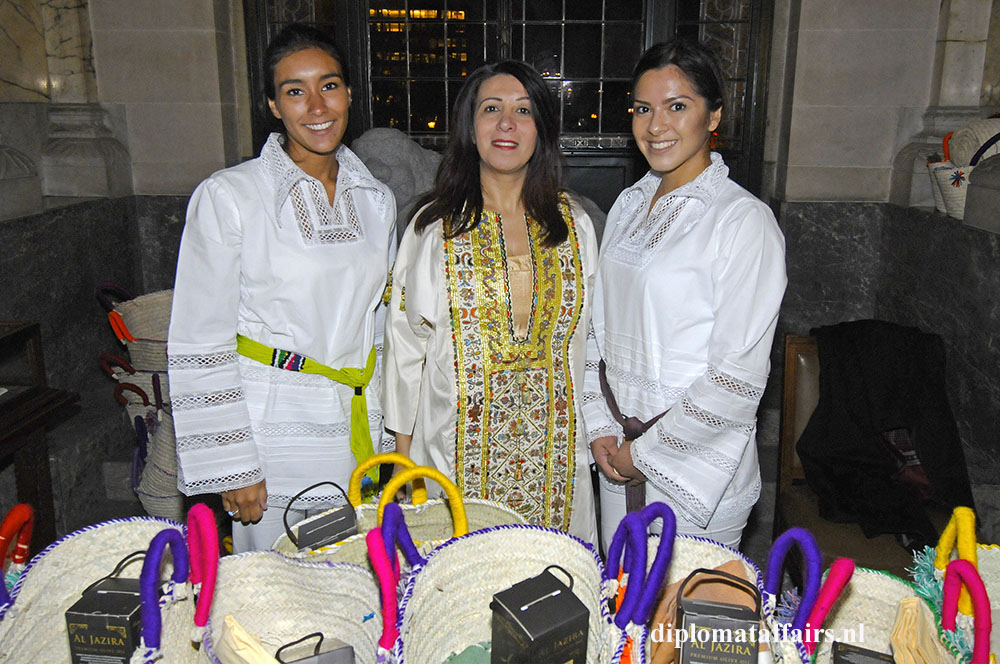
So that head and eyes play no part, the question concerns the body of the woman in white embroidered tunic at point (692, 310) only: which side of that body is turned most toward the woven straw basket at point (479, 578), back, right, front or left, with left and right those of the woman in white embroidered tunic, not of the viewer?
front

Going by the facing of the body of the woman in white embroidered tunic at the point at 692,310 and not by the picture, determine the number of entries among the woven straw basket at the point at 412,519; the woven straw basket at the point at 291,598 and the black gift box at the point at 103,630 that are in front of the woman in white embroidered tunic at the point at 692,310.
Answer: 3

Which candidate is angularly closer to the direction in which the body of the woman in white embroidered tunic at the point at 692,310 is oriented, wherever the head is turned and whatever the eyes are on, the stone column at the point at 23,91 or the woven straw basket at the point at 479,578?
the woven straw basket

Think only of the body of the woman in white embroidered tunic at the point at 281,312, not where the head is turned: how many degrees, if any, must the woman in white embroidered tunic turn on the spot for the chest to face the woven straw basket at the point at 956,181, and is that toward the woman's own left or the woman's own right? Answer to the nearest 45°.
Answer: approximately 45° to the woman's own left

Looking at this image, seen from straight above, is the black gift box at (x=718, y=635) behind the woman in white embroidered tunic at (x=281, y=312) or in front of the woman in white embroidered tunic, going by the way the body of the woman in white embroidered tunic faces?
in front

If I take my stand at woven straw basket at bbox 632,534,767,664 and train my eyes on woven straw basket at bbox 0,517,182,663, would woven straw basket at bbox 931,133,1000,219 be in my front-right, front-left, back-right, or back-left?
back-right

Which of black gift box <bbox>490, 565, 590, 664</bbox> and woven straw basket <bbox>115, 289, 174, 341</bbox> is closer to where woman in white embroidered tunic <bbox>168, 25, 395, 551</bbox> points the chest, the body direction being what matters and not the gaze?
the black gift box

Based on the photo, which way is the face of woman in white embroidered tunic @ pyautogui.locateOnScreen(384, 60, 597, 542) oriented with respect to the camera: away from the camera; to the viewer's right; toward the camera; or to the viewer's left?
toward the camera

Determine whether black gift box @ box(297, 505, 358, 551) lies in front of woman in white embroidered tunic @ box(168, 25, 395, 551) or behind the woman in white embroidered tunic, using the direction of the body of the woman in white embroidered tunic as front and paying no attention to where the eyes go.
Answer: in front

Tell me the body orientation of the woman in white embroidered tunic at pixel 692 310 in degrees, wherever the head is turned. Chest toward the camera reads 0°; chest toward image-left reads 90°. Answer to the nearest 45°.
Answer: approximately 45°

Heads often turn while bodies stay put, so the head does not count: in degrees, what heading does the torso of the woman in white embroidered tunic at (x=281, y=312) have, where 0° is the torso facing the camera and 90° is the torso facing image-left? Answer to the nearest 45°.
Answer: approximately 315°

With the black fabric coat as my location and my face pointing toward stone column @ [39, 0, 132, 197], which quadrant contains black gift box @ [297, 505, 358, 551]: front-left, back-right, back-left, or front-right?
front-left

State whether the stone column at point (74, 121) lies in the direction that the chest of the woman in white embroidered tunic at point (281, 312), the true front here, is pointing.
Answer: no

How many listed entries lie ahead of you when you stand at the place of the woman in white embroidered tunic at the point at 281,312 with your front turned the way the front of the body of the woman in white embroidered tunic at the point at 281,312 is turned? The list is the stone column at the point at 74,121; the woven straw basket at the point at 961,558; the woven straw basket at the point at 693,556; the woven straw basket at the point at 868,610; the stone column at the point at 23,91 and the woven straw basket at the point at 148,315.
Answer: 3

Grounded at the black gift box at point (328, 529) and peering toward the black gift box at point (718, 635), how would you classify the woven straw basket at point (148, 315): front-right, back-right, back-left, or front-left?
back-left

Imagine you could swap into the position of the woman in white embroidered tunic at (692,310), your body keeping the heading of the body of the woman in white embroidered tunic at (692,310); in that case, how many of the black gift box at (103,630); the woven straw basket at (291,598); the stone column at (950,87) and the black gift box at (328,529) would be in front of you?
3

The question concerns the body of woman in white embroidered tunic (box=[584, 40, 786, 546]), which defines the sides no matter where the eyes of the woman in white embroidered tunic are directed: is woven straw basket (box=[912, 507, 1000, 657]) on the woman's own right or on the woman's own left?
on the woman's own left

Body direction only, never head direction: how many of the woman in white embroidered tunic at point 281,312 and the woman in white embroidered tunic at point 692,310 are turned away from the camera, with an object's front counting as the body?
0

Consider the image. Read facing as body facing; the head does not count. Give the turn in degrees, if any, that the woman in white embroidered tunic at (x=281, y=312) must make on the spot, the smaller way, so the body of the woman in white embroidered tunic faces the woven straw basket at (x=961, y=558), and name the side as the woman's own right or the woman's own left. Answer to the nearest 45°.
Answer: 0° — they already face it

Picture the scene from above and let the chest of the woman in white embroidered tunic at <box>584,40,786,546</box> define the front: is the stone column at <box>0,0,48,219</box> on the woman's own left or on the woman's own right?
on the woman's own right
